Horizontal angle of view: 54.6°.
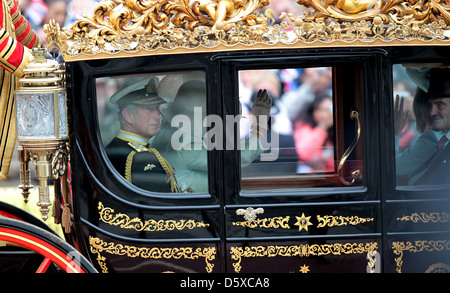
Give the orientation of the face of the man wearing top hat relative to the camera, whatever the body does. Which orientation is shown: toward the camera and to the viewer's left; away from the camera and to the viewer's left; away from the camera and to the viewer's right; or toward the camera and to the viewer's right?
toward the camera and to the viewer's left

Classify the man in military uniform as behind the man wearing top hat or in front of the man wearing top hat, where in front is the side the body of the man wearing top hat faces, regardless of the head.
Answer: in front

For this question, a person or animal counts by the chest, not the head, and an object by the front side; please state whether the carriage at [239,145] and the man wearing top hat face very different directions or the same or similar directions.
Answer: very different directions
